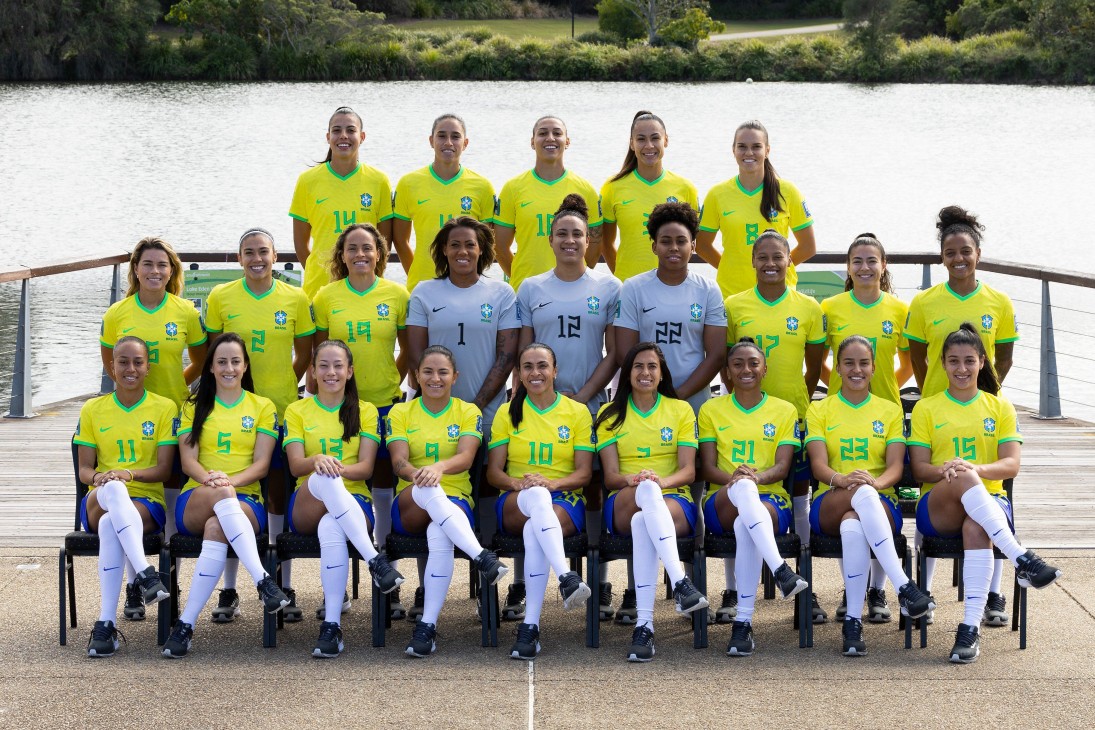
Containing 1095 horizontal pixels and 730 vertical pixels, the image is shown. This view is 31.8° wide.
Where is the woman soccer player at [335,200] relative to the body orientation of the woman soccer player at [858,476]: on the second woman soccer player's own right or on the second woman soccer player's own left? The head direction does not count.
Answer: on the second woman soccer player's own right

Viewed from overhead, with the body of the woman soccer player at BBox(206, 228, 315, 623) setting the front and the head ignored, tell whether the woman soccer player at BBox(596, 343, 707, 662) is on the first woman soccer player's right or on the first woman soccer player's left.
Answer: on the first woman soccer player's left

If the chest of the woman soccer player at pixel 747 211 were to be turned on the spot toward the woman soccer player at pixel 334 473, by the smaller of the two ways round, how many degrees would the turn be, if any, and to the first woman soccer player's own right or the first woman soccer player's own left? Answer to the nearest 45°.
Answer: approximately 45° to the first woman soccer player's own right

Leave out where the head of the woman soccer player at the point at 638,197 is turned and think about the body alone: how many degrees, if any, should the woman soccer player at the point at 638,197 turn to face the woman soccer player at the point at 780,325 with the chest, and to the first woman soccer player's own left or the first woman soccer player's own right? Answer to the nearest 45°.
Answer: approximately 45° to the first woman soccer player's own left

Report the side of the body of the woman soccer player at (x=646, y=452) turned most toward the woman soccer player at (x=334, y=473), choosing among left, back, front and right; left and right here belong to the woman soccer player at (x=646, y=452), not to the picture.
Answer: right

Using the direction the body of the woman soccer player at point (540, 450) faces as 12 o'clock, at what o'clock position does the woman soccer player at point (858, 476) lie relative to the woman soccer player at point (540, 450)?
the woman soccer player at point (858, 476) is roughly at 9 o'clock from the woman soccer player at point (540, 450).

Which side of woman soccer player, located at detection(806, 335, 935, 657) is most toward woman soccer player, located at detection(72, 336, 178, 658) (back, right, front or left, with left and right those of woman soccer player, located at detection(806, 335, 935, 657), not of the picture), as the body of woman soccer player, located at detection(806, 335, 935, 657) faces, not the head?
right
